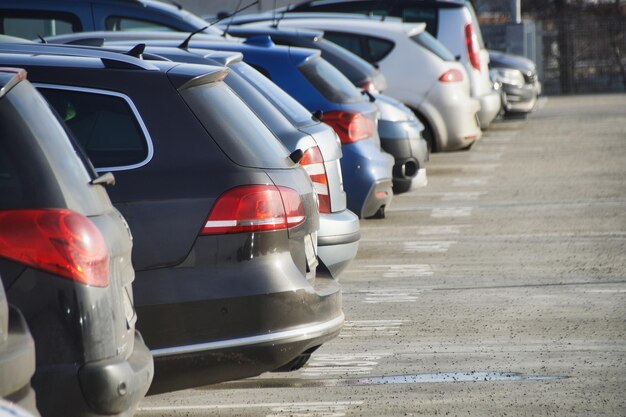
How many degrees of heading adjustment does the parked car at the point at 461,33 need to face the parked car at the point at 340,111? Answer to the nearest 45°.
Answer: approximately 90° to its left

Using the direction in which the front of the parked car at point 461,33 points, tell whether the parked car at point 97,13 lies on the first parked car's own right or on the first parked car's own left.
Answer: on the first parked car's own left

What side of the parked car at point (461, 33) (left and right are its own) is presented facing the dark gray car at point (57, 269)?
left

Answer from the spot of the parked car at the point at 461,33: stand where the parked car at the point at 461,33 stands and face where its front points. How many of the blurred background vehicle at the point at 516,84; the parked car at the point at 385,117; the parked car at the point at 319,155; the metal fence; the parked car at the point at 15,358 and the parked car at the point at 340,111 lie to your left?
4

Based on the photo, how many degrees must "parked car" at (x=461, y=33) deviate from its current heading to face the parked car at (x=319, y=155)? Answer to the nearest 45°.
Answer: approximately 90° to its left

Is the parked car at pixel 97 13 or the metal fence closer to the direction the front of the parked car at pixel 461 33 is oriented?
the parked car

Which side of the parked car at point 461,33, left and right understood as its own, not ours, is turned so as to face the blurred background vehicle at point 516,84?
right

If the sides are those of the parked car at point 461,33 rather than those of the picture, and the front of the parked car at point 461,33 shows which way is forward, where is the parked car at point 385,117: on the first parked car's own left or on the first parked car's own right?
on the first parked car's own left

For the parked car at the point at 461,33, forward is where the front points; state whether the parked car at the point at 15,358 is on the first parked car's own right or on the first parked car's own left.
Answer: on the first parked car's own left
